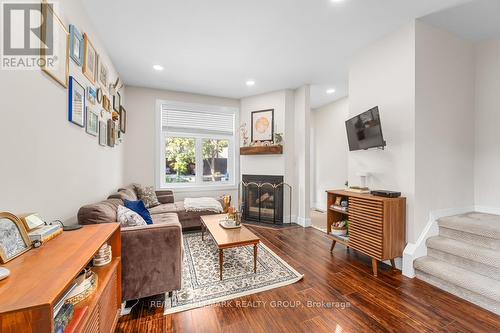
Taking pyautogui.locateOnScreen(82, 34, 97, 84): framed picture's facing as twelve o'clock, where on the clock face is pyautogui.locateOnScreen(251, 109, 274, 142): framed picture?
pyautogui.locateOnScreen(251, 109, 274, 142): framed picture is roughly at 10 o'clock from pyautogui.locateOnScreen(82, 34, 97, 84): framed picture.

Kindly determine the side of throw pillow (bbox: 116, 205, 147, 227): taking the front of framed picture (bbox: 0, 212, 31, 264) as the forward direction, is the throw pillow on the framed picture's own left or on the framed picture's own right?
on the framed picture's own left

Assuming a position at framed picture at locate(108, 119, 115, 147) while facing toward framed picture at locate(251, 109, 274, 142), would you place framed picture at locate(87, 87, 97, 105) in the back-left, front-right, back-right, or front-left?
back-right

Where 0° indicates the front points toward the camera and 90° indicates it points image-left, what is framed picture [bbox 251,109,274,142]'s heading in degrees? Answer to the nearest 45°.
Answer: approximately 45°

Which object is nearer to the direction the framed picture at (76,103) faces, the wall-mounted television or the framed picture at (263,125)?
the wall-mounted television

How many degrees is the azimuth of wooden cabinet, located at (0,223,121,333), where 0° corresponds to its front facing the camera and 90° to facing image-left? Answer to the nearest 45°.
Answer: approximately 315°

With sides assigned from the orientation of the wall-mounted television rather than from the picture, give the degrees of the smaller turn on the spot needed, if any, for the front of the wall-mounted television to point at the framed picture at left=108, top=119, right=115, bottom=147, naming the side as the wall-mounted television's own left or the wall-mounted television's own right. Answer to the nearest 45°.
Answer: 0° — it already faces it

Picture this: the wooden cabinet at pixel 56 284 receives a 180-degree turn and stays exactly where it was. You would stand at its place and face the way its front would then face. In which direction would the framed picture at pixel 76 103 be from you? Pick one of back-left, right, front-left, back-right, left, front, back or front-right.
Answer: front-right

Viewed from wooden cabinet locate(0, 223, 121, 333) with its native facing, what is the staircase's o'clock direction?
The staircase is roughly at 11 o'clock from the wooden cabinet.

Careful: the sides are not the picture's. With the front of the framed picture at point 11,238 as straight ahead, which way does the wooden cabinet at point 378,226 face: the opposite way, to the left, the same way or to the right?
the opposite way

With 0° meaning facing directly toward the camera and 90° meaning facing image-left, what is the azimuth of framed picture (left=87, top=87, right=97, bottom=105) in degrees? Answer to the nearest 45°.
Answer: approximately 315°

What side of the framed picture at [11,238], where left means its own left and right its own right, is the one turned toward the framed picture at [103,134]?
left
